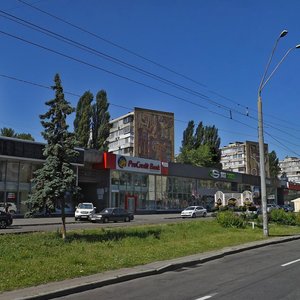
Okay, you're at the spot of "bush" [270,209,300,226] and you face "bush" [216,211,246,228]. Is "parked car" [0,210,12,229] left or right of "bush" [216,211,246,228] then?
right

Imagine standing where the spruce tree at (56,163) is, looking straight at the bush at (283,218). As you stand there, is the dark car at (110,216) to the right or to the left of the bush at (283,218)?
left

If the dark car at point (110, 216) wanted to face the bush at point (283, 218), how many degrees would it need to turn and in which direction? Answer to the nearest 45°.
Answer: approximately 135° to its left

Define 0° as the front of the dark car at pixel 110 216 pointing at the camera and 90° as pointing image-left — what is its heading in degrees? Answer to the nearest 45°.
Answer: approximately 45°

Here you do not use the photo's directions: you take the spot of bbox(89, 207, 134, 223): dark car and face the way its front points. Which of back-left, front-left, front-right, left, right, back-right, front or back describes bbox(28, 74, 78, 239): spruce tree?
front-left

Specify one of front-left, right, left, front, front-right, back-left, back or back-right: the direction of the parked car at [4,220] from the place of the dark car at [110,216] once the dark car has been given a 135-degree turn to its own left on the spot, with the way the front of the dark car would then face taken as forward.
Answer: back-right

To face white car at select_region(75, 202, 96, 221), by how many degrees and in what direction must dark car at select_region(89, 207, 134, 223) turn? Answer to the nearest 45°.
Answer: approximately 45° to its right
